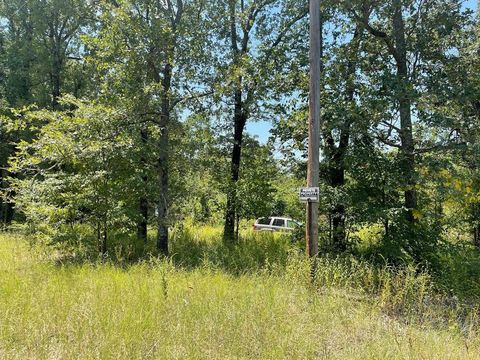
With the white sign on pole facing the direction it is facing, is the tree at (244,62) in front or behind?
behind

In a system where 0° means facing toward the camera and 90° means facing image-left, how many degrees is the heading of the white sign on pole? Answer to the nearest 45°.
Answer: approximately 0°

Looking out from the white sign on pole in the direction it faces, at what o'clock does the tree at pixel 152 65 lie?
The tree is roughly at 4 o'clock from the white sign on pole.
